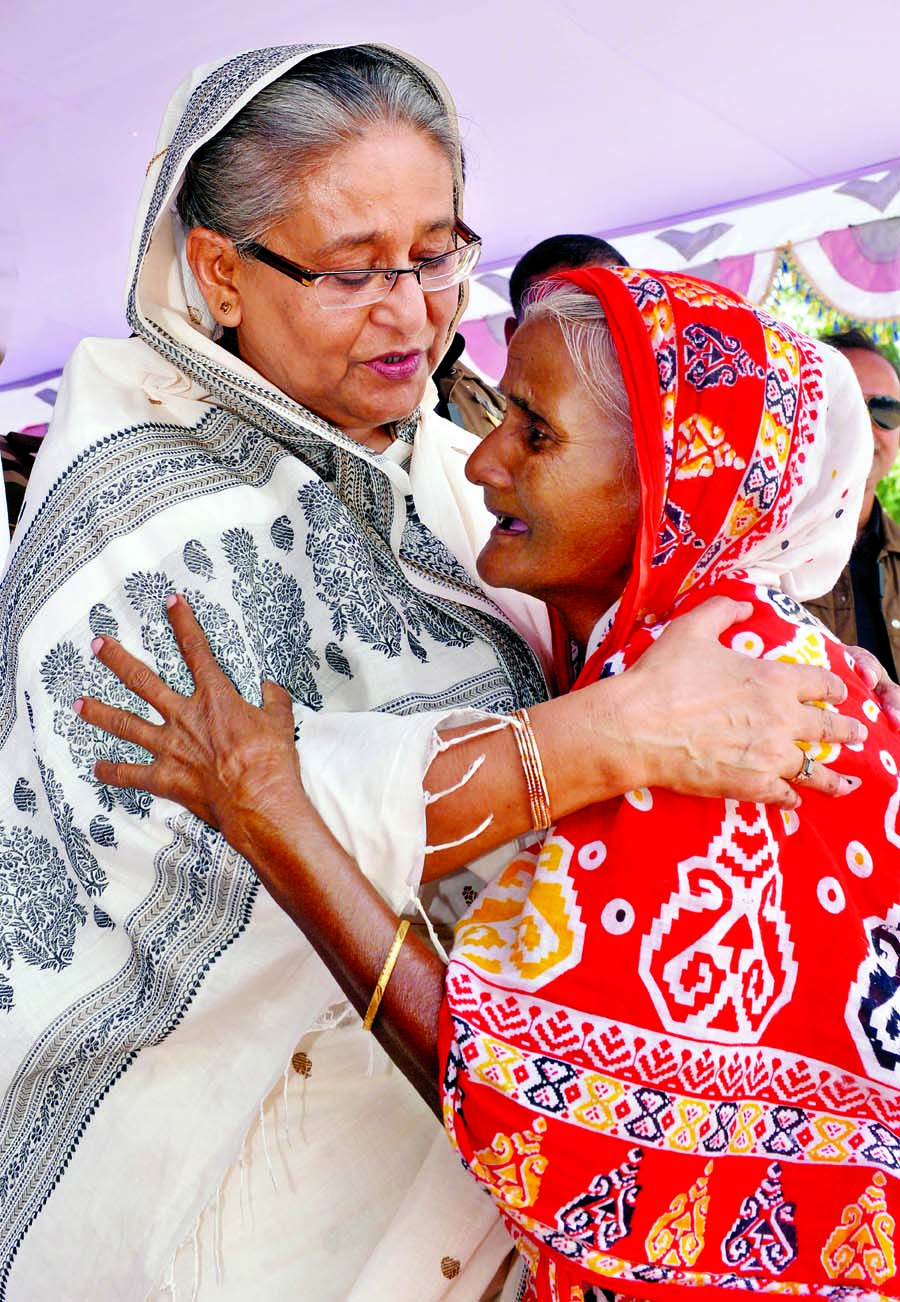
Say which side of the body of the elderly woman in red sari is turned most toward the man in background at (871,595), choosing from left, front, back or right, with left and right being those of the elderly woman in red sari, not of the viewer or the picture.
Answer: right

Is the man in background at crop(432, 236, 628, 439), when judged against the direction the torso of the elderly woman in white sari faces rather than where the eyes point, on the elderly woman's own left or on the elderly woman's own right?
on the elderly woman's own left

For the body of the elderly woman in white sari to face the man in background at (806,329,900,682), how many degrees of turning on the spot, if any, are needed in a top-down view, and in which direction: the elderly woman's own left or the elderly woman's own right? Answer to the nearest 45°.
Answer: approximately 90° to the elderly woman's own left

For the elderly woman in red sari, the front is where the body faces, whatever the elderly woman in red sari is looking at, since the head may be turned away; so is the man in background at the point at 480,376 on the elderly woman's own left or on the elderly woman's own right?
on the elderly woman's own right

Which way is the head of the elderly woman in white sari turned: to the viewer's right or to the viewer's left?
to the viewer's right

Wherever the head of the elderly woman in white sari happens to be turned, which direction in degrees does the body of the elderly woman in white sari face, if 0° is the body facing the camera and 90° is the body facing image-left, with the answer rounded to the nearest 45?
approximately 315°

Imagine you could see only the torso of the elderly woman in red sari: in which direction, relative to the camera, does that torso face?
to the viewer's left
